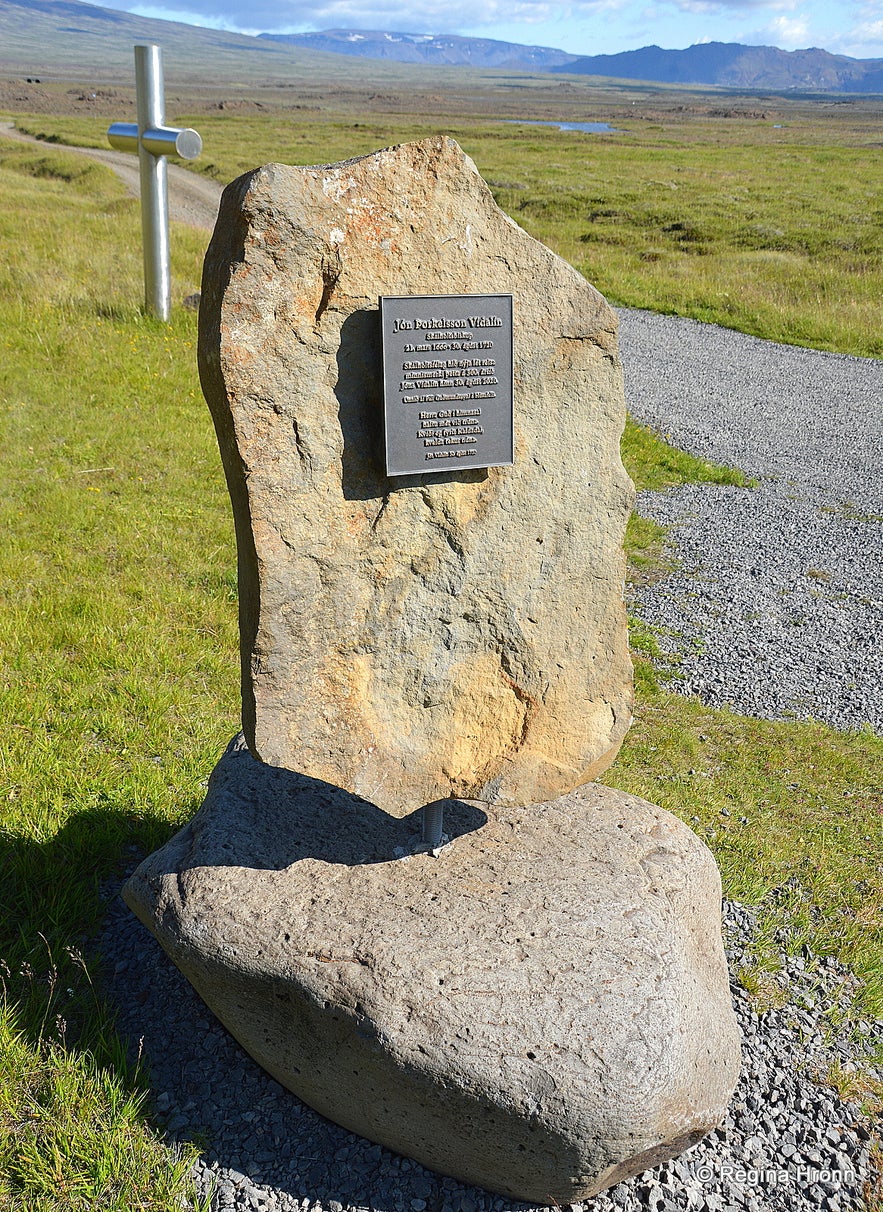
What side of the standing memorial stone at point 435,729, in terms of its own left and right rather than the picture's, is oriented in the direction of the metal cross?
back

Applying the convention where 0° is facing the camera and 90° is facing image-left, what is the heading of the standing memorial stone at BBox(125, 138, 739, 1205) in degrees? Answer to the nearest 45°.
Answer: approximately 0°
